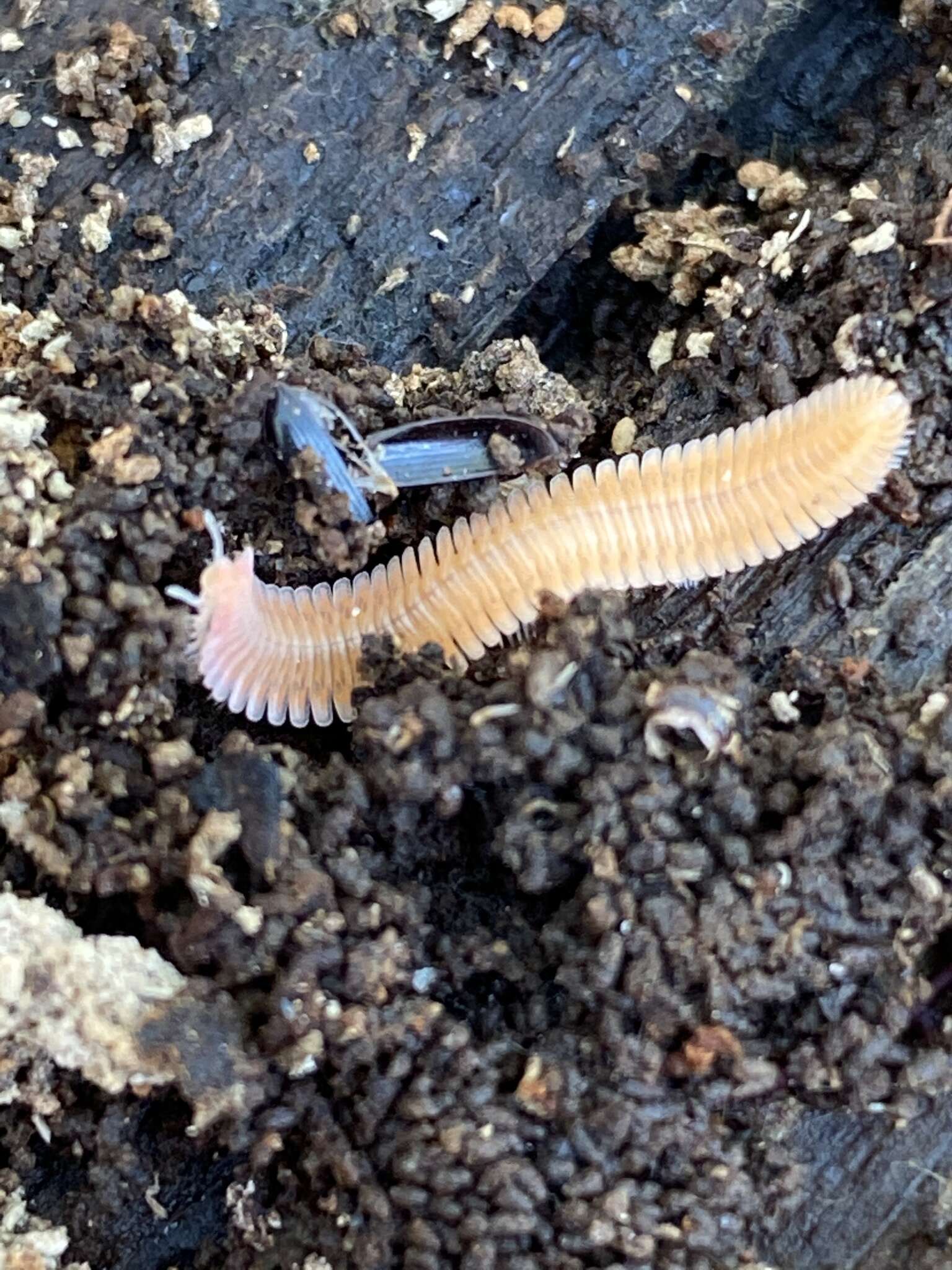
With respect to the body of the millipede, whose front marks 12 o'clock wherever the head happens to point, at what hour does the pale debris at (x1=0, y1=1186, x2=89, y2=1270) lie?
The pale debris is roughly at 11 o'clock from the millipede.

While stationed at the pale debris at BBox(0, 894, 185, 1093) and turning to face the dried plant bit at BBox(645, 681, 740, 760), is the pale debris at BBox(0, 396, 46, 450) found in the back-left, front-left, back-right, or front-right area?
front-left

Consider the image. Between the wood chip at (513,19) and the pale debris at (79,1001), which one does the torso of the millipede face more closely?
the pale debris

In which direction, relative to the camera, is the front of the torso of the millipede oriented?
to the viewer's left

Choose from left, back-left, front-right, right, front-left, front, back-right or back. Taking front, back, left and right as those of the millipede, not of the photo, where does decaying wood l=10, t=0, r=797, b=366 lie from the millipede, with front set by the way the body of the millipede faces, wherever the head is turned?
right

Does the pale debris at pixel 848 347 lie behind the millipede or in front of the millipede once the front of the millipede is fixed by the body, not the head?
behind

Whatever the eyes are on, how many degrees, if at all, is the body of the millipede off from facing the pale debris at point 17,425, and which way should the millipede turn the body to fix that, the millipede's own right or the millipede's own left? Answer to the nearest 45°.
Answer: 0° — it already faces it

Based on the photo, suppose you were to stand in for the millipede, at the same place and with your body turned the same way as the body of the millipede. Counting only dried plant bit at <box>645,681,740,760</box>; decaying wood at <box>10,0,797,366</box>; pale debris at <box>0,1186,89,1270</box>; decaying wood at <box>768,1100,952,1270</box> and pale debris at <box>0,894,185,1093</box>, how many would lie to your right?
1

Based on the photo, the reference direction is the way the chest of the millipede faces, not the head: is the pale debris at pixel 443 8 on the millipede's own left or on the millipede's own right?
on the millipede's own right

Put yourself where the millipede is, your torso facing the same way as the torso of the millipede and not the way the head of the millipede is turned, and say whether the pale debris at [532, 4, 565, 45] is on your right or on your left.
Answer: on your right

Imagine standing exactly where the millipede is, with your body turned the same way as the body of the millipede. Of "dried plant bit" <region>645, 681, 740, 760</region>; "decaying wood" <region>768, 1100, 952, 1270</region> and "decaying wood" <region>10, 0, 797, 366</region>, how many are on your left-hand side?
2

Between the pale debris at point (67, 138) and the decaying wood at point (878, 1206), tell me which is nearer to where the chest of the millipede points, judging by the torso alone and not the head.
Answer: the pale debris

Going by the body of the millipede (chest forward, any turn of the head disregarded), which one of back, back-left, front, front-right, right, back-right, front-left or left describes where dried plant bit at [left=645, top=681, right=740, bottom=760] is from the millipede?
left

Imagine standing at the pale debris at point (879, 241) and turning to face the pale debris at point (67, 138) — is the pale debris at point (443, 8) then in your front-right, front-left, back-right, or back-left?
front-right
